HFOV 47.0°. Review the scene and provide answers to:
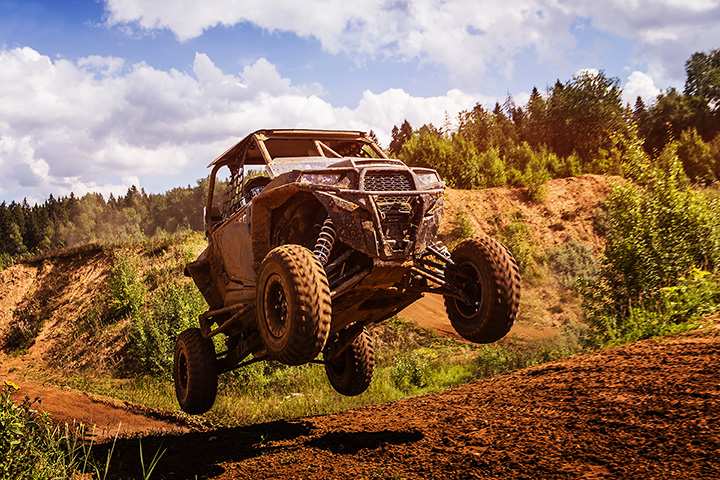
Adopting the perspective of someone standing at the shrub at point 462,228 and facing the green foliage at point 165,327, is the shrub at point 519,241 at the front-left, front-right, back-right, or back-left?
back-left

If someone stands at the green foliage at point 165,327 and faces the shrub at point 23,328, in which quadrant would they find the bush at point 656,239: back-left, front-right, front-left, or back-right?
back-right

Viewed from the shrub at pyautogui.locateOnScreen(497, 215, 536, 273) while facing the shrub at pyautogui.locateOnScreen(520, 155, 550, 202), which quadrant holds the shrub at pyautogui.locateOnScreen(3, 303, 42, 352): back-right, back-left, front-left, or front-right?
back-left

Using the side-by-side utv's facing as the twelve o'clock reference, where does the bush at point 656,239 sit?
The bush is roughly at 9 o'clock from the side-by-side utv.

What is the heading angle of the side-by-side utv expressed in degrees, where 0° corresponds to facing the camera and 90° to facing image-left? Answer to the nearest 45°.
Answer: approximately 315°

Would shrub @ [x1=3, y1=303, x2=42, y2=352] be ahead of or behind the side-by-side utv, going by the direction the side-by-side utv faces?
behind

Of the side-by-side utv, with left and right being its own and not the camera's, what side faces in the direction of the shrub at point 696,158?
left

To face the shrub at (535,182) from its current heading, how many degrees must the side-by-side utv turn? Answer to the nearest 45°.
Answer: approximately 135° to its left

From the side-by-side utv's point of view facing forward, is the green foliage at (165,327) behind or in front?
behind

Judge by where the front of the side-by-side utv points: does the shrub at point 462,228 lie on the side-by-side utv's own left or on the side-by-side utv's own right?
on the side-by-side utv's own left

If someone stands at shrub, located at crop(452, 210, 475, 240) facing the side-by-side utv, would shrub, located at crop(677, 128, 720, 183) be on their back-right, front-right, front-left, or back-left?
back-left
